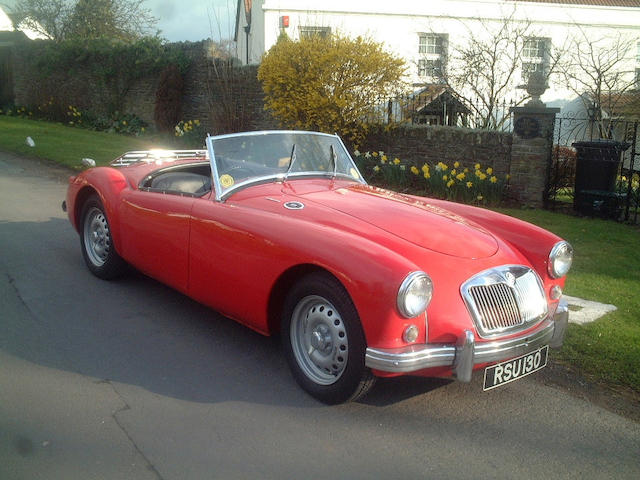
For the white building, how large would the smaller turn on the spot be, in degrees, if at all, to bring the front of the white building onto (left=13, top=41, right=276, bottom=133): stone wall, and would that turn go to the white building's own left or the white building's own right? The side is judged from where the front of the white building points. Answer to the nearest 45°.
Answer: approximately 45° to the white building's own right

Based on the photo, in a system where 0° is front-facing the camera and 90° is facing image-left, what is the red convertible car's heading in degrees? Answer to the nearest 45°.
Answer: approximately 315°

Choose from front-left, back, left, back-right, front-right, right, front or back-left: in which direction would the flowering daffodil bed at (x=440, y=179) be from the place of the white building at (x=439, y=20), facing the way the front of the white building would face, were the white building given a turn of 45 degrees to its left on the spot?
front-right

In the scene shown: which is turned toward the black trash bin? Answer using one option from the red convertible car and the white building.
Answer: the white building

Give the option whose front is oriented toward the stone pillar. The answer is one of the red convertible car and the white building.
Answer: the white building

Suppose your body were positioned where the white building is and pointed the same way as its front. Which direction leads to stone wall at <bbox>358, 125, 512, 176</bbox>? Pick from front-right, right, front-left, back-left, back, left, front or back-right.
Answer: front

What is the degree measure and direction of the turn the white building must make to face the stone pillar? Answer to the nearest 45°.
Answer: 0° — it already faces it

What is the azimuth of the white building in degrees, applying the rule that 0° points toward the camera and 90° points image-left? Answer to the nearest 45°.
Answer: approximately 0°

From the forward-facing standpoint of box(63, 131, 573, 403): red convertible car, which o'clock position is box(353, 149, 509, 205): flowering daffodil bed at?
The flowering daffodil bed is roughly at 8 o'clock from the red convertible car.

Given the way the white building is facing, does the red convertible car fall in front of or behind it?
in front

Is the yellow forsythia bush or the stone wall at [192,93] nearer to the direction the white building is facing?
the yellow forsythia bush

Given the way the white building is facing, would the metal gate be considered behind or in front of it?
in front

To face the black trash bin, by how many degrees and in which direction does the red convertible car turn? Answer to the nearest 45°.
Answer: approximately 90° to its left

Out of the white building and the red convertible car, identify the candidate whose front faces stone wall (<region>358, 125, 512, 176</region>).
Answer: the white building

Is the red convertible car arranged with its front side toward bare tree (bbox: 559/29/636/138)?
no

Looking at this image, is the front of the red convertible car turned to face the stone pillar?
no

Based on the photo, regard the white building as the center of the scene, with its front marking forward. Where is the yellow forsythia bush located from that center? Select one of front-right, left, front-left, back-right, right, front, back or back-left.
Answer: front

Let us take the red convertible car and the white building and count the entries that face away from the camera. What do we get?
0
